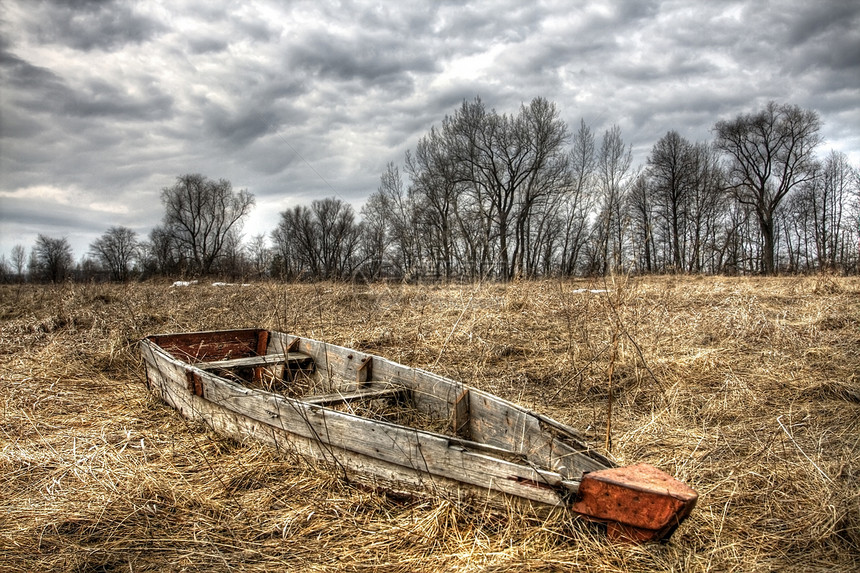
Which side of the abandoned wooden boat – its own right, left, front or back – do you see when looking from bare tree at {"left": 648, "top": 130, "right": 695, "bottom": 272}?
left

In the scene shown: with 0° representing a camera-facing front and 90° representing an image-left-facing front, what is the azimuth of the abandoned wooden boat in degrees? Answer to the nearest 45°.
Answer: approximately 315°
